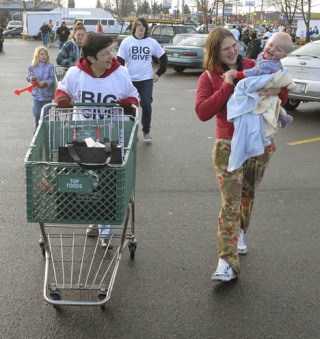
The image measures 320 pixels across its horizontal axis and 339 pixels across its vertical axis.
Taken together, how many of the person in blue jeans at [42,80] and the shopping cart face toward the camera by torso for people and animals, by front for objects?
2

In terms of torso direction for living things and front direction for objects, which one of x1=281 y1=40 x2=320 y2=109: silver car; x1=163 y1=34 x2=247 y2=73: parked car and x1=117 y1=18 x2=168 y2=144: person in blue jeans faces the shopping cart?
the person in blue jeans

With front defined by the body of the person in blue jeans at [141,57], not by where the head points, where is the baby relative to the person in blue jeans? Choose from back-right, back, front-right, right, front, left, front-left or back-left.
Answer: front

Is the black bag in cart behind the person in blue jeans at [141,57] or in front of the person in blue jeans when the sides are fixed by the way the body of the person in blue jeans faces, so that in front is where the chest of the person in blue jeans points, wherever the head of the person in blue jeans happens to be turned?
in front

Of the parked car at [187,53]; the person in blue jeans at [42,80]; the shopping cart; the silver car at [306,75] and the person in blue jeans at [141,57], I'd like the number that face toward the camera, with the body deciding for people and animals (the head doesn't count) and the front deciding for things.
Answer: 3

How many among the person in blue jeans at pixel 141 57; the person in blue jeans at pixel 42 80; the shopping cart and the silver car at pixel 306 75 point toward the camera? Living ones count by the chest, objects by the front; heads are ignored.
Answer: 3

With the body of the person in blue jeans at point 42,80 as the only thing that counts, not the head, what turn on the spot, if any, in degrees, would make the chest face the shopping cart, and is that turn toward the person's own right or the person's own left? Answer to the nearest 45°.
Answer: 0° — they already face it

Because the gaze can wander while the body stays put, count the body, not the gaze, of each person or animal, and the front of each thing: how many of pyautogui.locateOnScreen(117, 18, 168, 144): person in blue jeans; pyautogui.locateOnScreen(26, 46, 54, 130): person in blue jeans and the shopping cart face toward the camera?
3

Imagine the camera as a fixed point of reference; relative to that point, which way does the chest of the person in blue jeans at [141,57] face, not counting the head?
toward the camera

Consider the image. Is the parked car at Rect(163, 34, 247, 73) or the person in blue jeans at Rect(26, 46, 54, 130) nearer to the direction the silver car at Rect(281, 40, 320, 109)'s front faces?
the parked car

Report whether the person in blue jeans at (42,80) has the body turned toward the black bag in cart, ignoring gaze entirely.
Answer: yes

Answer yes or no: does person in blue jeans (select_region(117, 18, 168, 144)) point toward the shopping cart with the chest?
yes

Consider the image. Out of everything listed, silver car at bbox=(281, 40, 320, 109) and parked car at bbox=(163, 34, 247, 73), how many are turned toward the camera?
0

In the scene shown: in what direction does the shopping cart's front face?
toward the camera

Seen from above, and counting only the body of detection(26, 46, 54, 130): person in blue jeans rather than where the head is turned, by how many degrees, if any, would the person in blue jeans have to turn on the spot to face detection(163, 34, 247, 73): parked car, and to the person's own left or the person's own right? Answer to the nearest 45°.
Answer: approximately 135° to the person's own left

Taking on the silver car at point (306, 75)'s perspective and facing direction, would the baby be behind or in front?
behind
